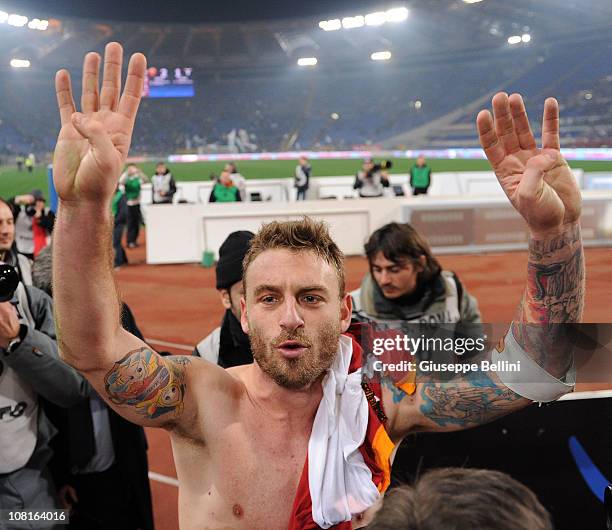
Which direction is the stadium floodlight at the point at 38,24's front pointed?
toward the camera

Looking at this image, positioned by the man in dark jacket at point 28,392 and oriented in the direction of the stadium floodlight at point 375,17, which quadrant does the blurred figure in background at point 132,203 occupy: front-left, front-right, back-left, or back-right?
front-left

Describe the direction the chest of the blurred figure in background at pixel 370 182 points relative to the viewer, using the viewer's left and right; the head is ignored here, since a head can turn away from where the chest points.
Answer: facing the viewer

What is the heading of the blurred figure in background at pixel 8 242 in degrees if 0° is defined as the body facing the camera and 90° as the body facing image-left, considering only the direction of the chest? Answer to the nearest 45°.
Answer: approximately 315°

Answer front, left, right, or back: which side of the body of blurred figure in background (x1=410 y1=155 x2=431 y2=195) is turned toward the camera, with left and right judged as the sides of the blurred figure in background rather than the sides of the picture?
front

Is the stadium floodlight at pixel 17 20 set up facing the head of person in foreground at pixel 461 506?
yes

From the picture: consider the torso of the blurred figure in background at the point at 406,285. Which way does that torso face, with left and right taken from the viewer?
facing the viewer and to the left of the viewer

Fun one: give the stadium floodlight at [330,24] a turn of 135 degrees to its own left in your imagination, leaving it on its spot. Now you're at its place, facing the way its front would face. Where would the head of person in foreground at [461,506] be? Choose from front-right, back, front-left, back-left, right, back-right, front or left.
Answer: back-right

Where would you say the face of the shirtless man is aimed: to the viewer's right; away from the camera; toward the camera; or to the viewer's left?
toward the camera
